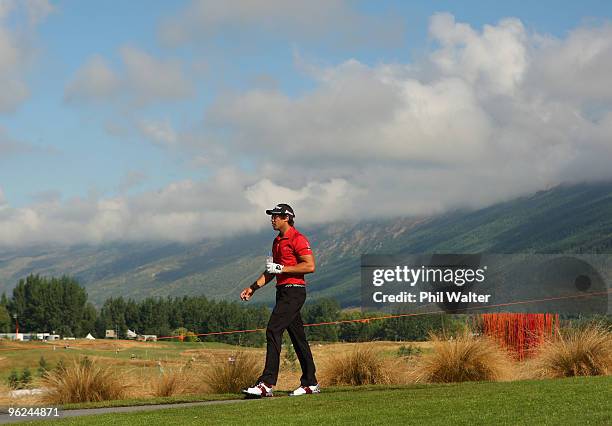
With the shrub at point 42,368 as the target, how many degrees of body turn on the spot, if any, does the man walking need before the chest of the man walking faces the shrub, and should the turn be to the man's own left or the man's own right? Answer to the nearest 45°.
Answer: approximately 45° to the man's own right

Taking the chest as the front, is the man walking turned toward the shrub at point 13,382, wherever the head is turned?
no

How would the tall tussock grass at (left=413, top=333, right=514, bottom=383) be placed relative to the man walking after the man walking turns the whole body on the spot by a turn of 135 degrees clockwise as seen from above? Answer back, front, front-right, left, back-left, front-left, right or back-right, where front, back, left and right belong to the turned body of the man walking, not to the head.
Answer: front

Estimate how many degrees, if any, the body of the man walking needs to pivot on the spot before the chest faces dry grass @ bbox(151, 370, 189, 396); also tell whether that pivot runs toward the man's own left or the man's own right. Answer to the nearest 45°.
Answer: approximately 45° to the man's own right

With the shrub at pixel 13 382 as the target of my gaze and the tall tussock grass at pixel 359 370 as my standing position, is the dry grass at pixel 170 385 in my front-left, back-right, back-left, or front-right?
front-left

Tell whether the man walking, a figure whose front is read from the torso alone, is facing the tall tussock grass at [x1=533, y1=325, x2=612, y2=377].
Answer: no

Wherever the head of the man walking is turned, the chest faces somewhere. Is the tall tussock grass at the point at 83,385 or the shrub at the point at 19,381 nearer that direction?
the tall tussock grass

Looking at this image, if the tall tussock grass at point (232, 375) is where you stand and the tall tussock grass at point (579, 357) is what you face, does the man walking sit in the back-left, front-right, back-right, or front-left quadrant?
front-right

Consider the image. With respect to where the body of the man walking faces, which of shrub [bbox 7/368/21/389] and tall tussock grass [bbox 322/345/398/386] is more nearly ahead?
the shrub

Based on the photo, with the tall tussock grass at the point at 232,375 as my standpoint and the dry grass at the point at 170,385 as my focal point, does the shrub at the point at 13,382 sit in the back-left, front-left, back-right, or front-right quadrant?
front-right

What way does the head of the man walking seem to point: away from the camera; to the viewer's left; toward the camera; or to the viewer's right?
to the viewer's left

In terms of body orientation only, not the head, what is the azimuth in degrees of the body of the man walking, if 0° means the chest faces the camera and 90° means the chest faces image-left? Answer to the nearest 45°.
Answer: approximately 90°

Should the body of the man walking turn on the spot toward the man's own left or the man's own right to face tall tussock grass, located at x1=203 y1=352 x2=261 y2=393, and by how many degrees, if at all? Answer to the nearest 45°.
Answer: approximately 45° to the man's own right
